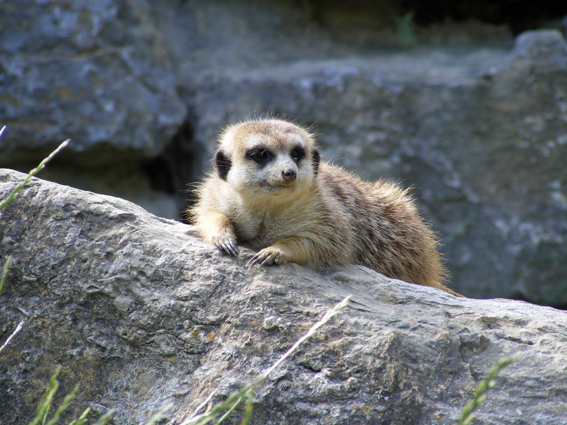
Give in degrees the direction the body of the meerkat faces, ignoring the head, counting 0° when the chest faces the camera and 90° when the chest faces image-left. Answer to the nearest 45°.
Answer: approximately 45°
